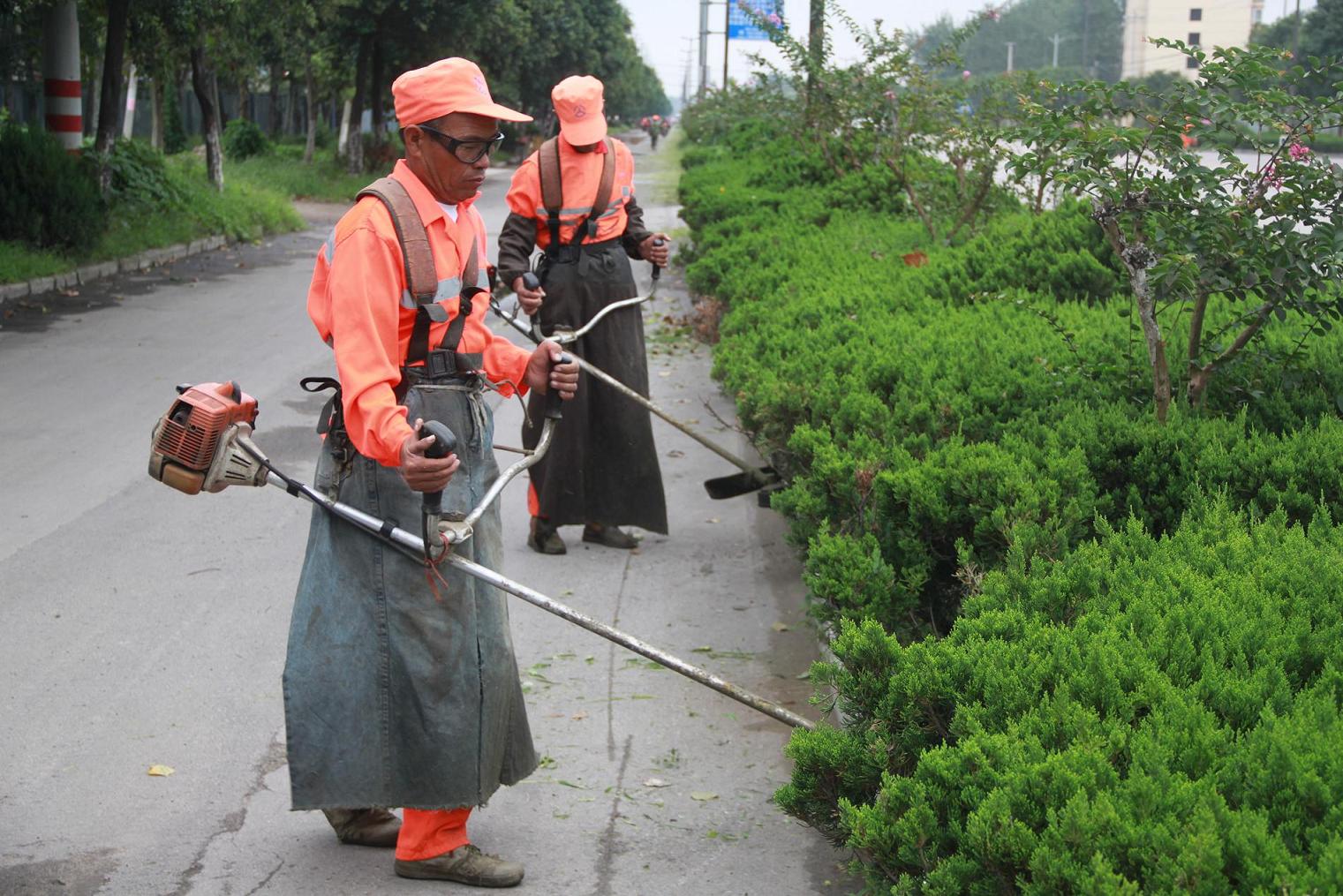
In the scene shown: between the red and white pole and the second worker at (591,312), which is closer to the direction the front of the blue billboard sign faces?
the second worker

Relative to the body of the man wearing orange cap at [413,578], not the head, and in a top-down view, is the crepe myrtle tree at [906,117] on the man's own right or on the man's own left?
on the man's own left

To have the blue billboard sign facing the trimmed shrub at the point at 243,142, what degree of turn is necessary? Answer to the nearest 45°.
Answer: approximately 45° to its right

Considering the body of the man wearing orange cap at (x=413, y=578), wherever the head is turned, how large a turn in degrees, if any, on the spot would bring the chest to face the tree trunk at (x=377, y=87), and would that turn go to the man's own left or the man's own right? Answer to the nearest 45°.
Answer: approximately 135° to the man's own left

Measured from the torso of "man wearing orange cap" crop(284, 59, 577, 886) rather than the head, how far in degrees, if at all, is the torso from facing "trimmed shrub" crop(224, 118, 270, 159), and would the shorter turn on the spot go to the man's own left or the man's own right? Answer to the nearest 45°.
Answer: approximately 135° to the man's own left

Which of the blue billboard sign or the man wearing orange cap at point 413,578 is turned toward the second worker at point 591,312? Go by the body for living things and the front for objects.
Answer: the blue billboard sign

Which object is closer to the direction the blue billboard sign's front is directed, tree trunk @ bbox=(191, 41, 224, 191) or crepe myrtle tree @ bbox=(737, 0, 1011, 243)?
the crepe myrtle tree

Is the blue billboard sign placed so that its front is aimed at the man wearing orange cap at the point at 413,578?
yes
